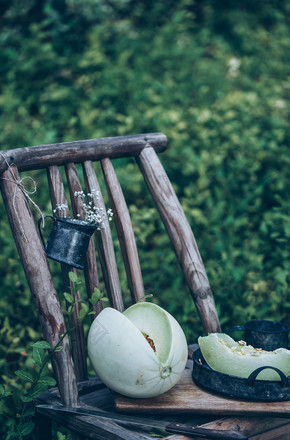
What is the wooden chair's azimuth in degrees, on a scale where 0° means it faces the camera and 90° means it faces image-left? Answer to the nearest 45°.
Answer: approximately 315°
